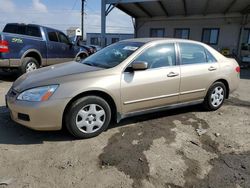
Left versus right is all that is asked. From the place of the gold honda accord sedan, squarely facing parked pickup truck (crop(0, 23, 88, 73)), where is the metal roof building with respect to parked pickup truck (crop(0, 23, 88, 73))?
right

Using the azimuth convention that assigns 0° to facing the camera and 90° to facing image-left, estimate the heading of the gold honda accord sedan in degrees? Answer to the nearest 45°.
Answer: approximately 45°

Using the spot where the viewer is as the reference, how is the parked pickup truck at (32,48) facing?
facing away from the viewer and to the right of the viewer

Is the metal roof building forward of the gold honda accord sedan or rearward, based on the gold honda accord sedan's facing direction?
rearward

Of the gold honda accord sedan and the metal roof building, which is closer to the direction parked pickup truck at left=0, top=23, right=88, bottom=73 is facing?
the metal roof building

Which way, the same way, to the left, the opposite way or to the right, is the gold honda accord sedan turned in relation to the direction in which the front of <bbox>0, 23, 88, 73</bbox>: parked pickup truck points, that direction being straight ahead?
the opposite way

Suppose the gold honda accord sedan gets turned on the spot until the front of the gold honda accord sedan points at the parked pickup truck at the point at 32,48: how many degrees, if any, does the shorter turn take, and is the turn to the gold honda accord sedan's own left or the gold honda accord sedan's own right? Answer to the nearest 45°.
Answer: approximately 90° to the gold honda accord sedan's own right
